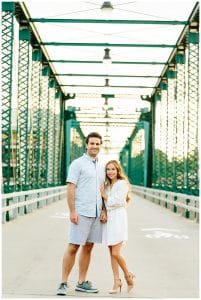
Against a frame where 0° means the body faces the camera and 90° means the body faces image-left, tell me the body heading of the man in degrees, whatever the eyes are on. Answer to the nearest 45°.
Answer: approximately 315°

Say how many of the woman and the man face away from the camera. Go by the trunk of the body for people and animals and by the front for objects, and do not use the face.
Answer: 0

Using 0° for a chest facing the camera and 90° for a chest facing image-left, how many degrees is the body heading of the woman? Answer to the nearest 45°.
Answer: approximately 45°
